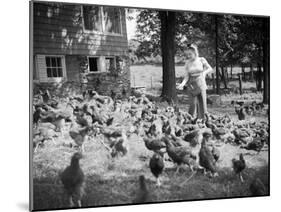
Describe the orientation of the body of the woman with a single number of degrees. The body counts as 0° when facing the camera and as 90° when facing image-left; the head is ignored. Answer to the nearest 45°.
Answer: approximately 45°

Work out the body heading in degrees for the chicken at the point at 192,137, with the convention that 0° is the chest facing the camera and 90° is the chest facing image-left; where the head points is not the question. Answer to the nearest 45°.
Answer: approximately 90°

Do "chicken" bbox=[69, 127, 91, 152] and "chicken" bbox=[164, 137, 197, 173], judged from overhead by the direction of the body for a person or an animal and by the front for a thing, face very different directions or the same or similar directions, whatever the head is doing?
very different directions
